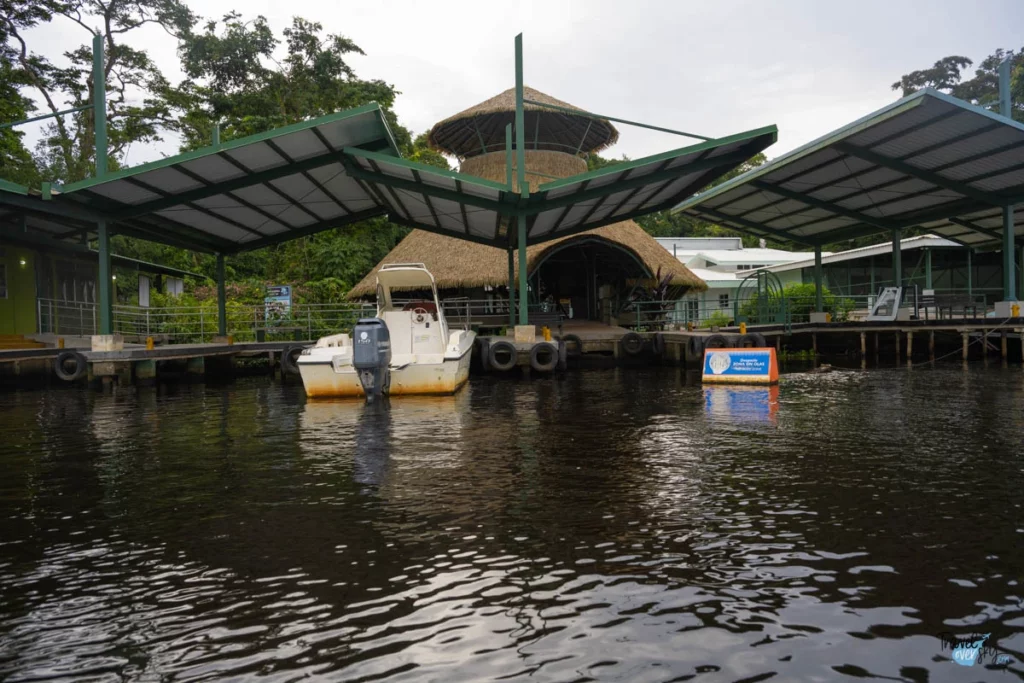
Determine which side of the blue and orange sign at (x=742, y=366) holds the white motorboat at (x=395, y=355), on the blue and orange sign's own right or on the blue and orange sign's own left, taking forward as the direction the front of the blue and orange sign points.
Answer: on the blue and orange sign's own right

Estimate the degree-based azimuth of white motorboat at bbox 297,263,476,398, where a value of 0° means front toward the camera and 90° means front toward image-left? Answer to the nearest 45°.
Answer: approximately 180°

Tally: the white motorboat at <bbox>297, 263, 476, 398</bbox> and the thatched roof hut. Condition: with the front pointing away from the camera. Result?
1

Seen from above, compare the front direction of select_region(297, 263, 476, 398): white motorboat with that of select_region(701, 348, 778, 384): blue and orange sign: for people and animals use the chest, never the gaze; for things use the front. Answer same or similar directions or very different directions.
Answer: very different directions

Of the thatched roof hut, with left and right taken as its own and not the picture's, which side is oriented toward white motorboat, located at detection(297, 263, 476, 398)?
front

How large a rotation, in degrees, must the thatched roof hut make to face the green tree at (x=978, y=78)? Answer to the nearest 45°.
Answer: approximately 135° to its left

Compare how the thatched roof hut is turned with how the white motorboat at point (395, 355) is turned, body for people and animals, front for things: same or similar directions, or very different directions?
very different directions

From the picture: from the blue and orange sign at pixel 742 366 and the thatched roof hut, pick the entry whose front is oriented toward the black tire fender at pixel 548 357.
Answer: the thatched roof hut

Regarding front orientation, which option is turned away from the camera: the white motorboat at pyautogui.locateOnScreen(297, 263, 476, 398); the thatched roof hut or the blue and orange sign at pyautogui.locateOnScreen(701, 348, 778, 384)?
the white motorboat

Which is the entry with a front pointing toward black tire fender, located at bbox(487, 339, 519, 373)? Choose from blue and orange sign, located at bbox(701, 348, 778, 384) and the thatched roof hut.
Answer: the thatched roof hut

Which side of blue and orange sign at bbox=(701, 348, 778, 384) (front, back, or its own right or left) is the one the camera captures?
front

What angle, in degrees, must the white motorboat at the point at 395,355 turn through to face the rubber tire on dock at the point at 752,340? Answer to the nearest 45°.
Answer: approximately 45° to its right

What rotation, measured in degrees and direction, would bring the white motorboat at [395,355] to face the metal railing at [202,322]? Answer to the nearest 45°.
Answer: approximately 45° to its left

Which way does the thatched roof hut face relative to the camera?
toward the camera
